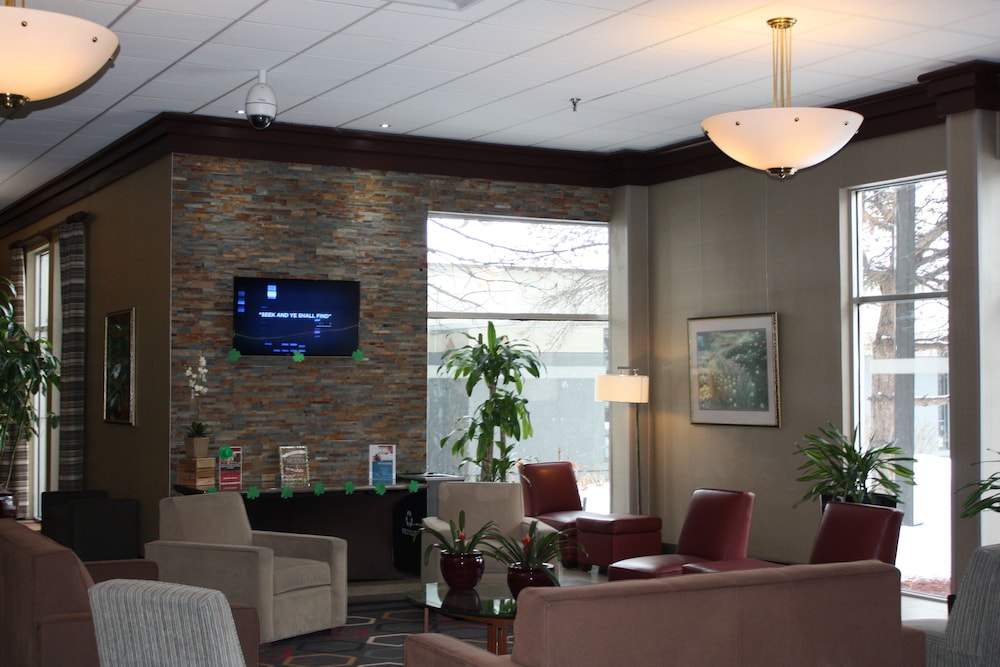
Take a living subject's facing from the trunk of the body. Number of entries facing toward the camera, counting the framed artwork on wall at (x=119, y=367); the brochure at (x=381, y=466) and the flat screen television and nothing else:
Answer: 2

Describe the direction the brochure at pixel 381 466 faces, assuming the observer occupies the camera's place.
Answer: facing the viewer

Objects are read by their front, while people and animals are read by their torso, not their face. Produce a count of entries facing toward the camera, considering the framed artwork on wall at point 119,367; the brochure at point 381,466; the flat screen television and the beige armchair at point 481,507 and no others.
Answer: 3

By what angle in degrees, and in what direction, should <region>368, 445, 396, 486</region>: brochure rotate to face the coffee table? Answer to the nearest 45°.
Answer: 0° — it already faces it

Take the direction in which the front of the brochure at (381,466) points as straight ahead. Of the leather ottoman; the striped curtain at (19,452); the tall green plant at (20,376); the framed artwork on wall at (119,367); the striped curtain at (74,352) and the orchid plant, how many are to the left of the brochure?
1

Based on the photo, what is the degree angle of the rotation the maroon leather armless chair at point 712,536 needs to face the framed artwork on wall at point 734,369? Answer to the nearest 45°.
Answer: approximately 135° to its right

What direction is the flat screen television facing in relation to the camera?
toward the camera

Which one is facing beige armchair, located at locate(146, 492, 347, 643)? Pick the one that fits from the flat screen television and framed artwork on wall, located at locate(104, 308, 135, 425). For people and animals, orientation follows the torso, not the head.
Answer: the flat screen television

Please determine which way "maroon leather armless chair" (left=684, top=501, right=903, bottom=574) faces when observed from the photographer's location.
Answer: facing the viewer and to the left of the viewer

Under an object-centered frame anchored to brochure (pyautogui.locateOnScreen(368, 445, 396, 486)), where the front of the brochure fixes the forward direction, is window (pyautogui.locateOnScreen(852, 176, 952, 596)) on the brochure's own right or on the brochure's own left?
on the brochure's own left

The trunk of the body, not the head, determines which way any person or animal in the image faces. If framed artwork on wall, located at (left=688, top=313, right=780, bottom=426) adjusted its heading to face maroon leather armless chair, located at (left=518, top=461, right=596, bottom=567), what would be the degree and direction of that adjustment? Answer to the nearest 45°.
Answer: approximately 45° to its right

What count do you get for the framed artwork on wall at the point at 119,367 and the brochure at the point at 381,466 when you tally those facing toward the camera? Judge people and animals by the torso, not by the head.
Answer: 1
